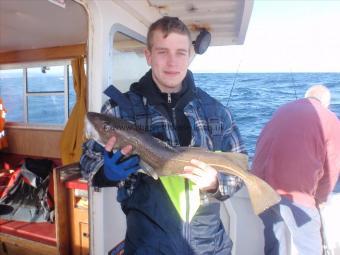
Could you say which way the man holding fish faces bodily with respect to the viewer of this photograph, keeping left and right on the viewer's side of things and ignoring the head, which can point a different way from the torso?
facing the viewer

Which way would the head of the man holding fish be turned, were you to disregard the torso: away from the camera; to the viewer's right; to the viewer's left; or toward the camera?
toward the camera

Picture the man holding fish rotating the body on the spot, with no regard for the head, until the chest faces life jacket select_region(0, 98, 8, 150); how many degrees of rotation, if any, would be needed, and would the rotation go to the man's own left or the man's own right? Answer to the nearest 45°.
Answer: approximately 135° to the man's own right
